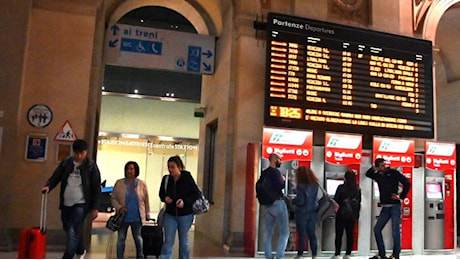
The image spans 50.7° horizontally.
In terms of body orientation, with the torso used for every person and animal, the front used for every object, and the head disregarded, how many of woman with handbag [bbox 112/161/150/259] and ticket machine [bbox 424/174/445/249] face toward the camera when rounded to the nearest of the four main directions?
2

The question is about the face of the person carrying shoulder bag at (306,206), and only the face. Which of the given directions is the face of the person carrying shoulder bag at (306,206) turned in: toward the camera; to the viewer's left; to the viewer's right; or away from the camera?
away from the camera

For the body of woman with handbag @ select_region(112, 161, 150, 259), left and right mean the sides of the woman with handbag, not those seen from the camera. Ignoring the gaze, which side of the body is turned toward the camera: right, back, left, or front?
front

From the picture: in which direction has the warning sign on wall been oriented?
toward the camera

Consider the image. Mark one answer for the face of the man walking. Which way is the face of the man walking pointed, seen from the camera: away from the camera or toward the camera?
toward the camera

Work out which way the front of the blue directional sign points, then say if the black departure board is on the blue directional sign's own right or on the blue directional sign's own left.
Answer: on the blue directional sign's own left

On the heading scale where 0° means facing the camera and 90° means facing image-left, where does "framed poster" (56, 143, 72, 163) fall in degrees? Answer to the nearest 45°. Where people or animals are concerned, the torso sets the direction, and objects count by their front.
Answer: approximately 0°

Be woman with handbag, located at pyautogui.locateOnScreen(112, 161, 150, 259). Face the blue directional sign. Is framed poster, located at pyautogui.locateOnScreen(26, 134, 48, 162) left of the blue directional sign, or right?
left

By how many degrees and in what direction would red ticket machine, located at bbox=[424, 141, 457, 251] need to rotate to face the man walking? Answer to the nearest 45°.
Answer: approximately 45° to its right

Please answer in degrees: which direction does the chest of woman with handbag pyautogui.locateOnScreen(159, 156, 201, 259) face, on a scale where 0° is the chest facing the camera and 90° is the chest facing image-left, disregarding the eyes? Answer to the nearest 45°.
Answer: approximately 45°

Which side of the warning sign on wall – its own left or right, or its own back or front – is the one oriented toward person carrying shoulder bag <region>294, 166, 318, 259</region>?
left

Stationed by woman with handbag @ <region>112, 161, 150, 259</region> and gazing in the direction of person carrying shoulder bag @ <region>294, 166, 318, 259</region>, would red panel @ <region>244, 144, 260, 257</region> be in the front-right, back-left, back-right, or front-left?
front-left
